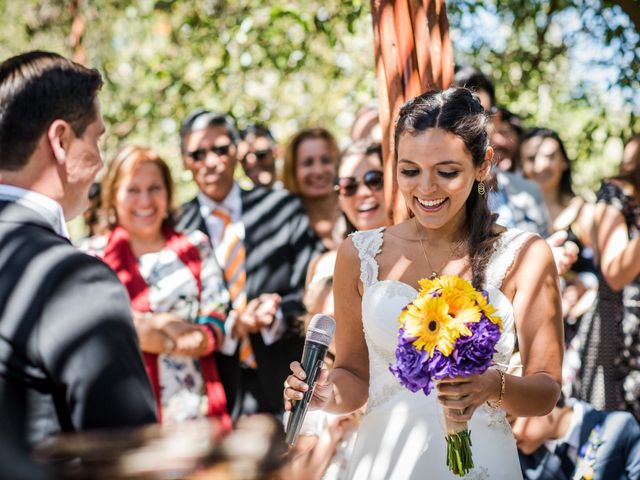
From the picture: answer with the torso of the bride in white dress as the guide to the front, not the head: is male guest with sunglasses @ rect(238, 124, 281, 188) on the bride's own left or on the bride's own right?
on the bride's own right

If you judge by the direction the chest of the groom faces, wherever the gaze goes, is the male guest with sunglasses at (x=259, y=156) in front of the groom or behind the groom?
in front

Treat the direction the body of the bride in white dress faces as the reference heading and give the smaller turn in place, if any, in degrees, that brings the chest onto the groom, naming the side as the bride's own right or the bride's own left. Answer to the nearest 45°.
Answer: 0° — they already face them

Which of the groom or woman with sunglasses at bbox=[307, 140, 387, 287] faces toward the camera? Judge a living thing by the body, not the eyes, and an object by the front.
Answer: the woman with sunglasses

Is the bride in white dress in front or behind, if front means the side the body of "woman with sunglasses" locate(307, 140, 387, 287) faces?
in front

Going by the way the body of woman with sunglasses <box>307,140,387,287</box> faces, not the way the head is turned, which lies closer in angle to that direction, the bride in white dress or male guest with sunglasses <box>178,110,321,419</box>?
the bride in white dress

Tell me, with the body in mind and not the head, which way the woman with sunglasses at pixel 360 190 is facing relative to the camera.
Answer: toward the camera

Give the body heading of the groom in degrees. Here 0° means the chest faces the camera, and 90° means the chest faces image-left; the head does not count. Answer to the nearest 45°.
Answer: approximately 225°

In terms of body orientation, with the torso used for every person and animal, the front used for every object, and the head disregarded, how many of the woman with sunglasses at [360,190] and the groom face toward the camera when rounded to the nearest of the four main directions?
1

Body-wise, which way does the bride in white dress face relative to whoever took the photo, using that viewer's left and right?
facing the viewer and to the left of the viewer

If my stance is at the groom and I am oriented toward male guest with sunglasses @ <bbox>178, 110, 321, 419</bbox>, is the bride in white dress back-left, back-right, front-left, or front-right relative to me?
front-right

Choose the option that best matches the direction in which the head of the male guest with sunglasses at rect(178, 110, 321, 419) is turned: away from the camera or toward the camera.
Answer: toward the camera
